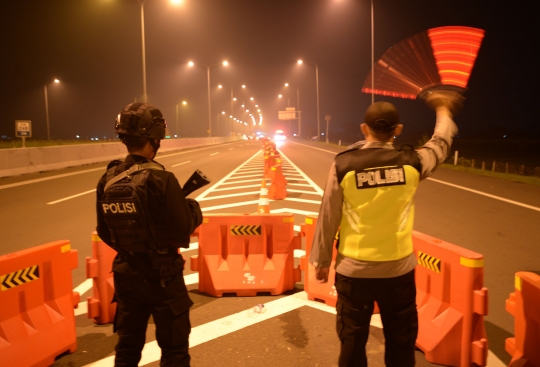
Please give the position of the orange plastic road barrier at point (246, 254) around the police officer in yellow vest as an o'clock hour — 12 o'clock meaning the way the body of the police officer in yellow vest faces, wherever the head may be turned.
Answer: The orange plastic road barrier is roughly at 11 o'clock from the police officer in yellow vest.

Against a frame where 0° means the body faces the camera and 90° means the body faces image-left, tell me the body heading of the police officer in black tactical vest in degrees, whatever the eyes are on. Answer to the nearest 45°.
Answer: approximately 225°

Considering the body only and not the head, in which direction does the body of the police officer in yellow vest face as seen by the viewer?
away from the camera

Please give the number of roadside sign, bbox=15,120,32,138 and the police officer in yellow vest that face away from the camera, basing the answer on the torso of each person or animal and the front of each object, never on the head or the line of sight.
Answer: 1

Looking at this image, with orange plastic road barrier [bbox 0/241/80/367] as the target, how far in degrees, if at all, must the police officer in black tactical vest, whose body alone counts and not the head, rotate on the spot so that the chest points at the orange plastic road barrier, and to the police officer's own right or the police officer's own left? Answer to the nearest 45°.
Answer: approximately 90° to the police officer's own left

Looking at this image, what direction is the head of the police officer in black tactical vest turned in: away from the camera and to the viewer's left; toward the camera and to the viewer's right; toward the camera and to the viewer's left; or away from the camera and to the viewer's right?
away from the camera and to the viewer's right

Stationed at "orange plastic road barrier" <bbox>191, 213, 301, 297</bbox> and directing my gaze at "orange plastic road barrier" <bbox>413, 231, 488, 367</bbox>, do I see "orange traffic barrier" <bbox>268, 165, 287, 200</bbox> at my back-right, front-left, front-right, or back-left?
back-left

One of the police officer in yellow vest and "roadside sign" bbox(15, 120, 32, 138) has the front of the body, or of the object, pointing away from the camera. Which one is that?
the police officer in yellow vest

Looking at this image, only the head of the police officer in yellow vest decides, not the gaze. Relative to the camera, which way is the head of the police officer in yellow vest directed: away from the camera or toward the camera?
away from the camera
